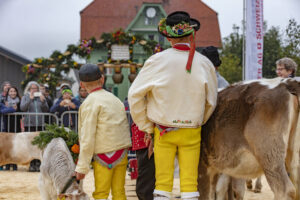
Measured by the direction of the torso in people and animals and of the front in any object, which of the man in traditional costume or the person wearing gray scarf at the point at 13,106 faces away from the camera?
the man in traditional costume

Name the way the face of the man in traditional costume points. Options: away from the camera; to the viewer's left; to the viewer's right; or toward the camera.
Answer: away from the camera

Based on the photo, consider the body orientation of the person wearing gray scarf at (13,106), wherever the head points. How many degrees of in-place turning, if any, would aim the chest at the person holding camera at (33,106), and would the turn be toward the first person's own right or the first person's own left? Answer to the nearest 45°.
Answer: approximately 45° to the first person's own left

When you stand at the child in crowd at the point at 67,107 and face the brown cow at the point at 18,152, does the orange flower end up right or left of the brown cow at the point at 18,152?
left

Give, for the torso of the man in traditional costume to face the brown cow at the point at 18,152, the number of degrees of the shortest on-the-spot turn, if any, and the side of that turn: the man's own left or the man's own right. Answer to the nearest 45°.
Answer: approximately 45° to the man's own left

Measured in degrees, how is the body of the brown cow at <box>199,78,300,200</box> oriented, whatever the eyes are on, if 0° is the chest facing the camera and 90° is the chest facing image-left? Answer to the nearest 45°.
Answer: approximately 135°

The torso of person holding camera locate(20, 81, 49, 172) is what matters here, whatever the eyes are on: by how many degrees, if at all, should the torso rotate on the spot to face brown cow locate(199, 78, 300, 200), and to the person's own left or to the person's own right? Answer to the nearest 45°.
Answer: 0° — they already face it

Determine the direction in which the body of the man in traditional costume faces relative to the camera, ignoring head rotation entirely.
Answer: away from the camera
